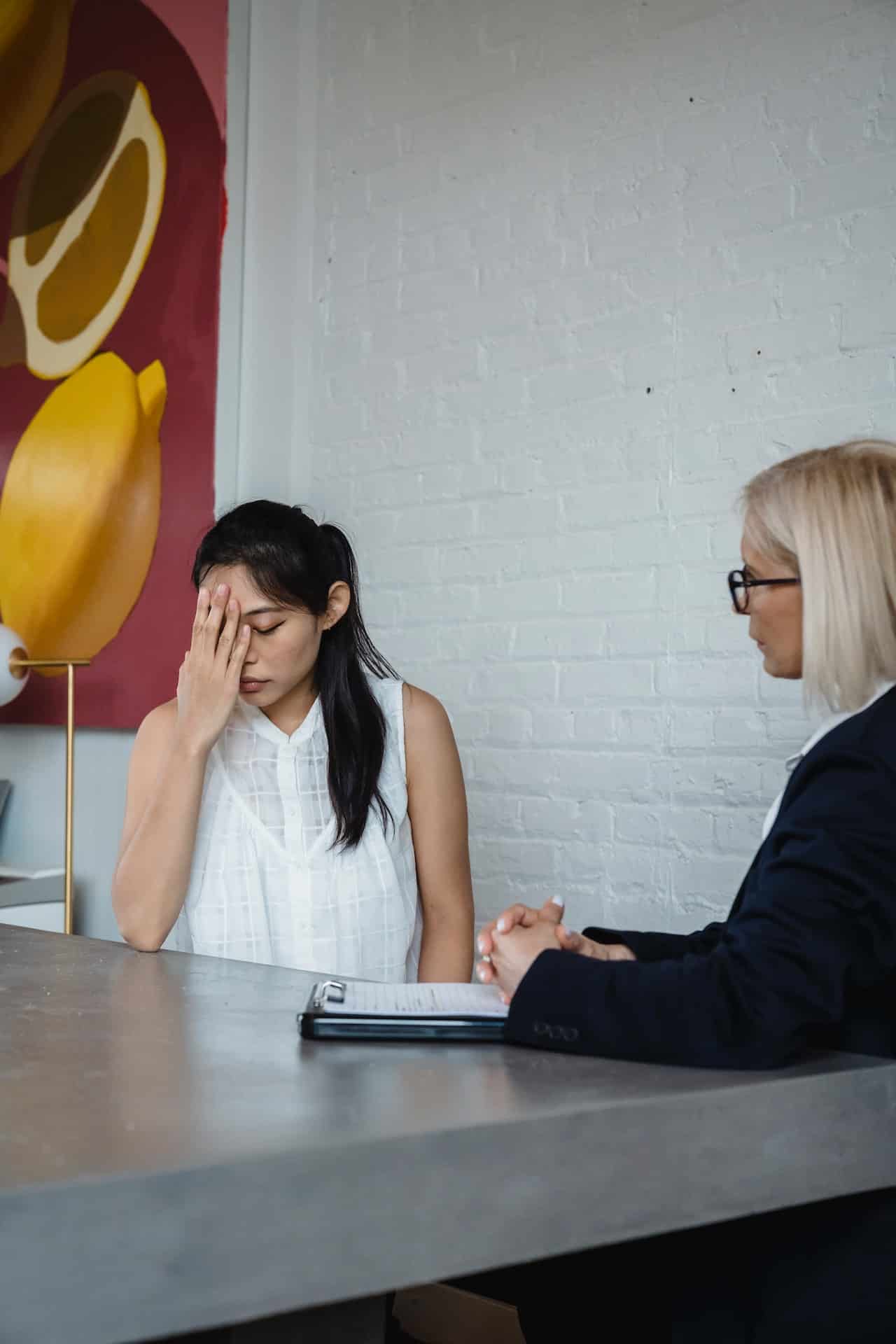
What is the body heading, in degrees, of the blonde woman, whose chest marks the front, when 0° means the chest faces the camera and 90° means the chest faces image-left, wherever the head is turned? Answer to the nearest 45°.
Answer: approximately 90°

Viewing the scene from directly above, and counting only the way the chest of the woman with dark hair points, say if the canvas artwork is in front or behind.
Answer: behind

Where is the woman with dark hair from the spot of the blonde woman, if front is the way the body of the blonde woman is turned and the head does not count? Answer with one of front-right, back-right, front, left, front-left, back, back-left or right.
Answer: front-right

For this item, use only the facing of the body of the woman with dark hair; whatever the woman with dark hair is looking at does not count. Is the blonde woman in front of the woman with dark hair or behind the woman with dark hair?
in front

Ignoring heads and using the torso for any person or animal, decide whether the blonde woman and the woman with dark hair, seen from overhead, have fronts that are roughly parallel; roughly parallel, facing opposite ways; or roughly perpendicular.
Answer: roughly perpendicular

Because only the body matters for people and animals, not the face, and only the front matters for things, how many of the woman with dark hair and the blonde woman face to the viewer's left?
1

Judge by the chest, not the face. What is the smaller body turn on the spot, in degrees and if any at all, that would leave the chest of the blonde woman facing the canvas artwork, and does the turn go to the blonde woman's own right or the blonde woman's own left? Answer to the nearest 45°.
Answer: approximately 45° to the blonde woman's own right

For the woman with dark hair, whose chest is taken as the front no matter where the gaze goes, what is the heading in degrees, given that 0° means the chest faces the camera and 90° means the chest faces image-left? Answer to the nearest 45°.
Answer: approximately 0°
